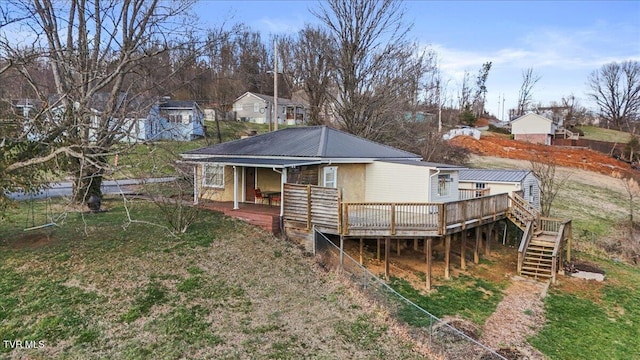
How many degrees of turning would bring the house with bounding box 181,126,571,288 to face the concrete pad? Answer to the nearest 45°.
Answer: approximately 135° to its left

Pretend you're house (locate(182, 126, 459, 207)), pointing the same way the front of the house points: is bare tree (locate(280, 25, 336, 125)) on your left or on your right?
on your right

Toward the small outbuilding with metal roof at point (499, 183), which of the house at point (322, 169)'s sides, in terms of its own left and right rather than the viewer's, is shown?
back

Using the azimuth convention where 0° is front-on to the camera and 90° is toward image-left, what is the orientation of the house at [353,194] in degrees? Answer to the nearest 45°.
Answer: approximately 45°

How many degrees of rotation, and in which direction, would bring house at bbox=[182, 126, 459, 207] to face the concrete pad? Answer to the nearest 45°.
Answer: approximately 135° to its left

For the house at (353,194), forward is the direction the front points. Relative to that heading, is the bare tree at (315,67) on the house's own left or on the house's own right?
on the house's own right

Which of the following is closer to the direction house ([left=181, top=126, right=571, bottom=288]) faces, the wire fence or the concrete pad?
the wire fence

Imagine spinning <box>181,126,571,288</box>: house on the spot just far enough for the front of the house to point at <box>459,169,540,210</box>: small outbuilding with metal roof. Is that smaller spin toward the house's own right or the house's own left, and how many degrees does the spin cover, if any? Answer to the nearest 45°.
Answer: approximately 180°
